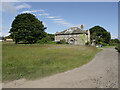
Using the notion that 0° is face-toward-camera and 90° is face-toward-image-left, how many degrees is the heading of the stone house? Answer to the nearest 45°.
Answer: approximately 0°

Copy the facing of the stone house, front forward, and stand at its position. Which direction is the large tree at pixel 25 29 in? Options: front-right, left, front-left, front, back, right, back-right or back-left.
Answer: front-right
